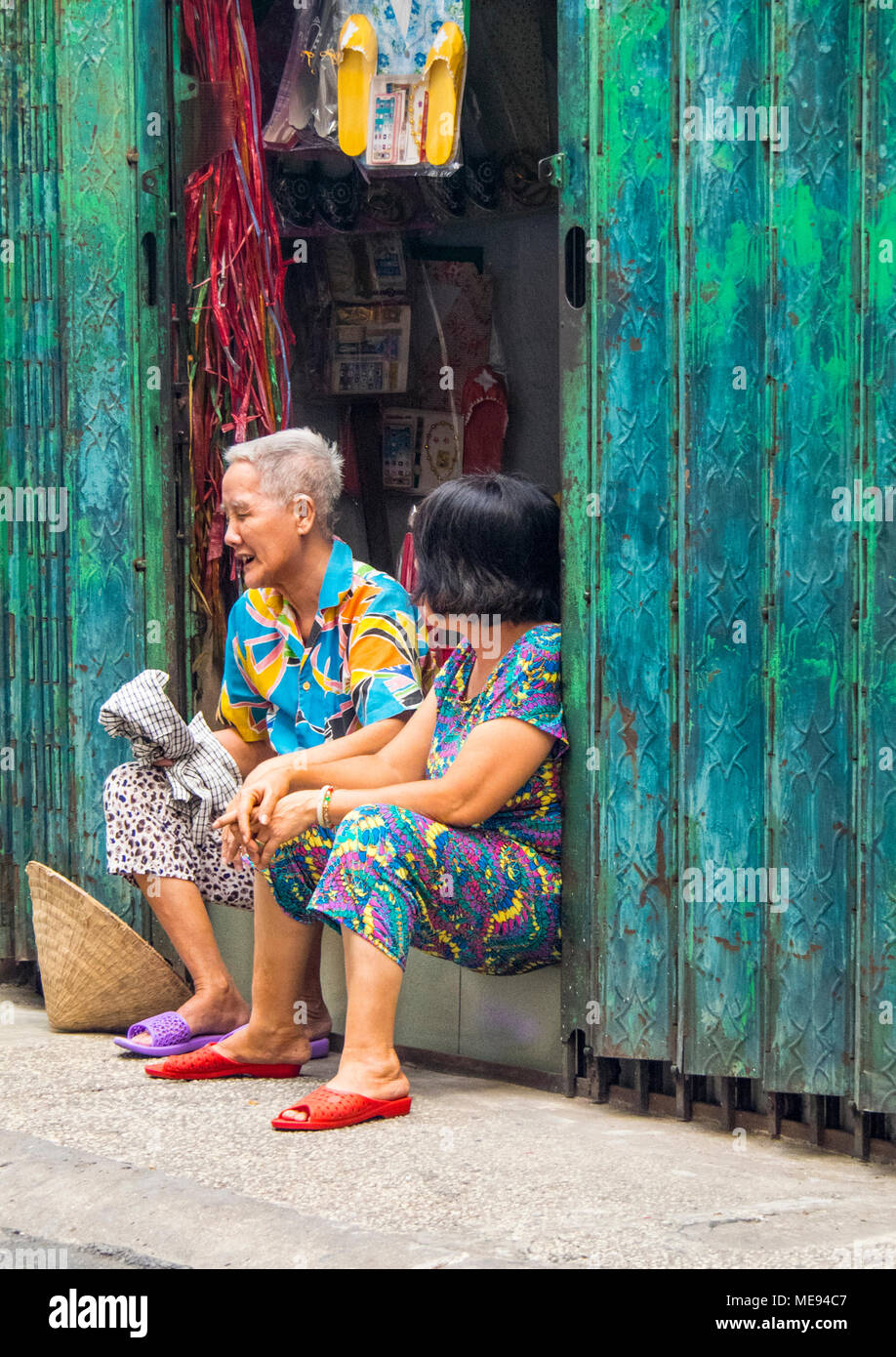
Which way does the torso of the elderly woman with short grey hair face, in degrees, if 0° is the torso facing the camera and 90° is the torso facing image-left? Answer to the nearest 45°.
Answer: approximately 45°

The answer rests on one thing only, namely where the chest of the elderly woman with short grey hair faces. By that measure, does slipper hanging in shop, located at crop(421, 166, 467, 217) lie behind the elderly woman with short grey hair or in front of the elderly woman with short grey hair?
behind

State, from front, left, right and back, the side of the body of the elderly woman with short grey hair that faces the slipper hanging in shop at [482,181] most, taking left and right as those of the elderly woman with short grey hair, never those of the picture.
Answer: back

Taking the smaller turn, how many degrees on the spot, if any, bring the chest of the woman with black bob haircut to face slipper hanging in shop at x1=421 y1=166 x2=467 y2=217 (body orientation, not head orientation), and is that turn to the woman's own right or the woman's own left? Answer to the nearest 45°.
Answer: approximately 135° to the woman's own right

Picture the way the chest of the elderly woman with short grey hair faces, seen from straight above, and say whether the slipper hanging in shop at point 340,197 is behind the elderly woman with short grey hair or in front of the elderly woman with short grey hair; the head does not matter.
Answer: behind

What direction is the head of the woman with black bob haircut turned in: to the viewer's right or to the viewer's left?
to the viewer's left
